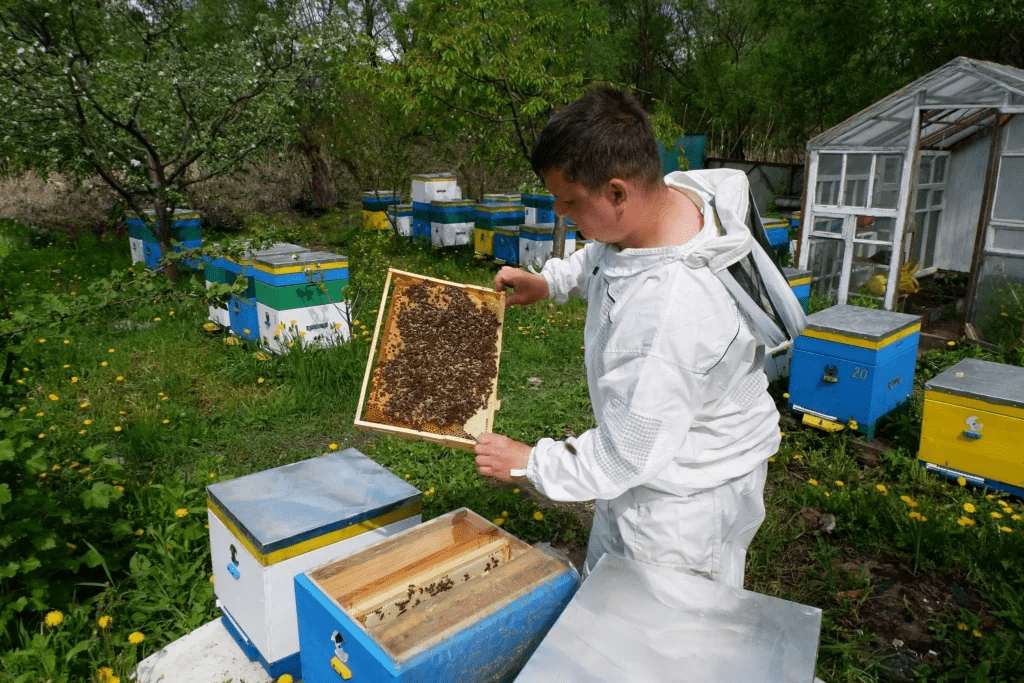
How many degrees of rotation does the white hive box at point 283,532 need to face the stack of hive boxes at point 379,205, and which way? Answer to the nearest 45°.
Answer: approximately 135° to its right

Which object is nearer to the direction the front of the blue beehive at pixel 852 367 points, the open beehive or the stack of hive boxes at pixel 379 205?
the open beehive

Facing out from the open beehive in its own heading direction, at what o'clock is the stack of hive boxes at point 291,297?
The stack of hive boxes is roughly at 4 o'clock from the open beehive.

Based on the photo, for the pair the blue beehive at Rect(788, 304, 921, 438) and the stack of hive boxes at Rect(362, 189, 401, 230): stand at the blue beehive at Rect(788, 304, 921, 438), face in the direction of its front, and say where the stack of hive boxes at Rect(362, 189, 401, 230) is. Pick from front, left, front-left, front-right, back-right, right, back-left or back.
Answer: right

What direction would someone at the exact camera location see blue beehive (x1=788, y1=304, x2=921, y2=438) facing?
facing the viewer and to the left of the viewer

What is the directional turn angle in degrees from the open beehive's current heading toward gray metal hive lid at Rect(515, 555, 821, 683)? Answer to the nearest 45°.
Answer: approximately 90° to its left

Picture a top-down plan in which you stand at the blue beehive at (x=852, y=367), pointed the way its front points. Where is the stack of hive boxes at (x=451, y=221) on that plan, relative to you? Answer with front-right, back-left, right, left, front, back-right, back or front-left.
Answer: right

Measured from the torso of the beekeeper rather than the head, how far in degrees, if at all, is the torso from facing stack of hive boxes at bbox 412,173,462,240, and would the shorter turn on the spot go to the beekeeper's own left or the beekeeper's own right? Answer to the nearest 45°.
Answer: approximately 90° to the beekeeper's own right

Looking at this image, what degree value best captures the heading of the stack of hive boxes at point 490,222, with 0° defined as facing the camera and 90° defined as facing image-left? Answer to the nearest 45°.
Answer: approximately 45°

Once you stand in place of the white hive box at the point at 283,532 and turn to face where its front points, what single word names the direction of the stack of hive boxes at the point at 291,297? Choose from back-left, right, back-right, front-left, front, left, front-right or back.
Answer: back-right

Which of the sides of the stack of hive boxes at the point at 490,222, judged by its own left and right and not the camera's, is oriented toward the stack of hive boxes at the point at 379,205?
right

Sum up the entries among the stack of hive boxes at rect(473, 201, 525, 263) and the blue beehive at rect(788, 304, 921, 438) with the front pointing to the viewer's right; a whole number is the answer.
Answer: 0

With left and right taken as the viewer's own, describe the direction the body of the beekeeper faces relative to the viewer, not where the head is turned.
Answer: facing to the left of the viewer
